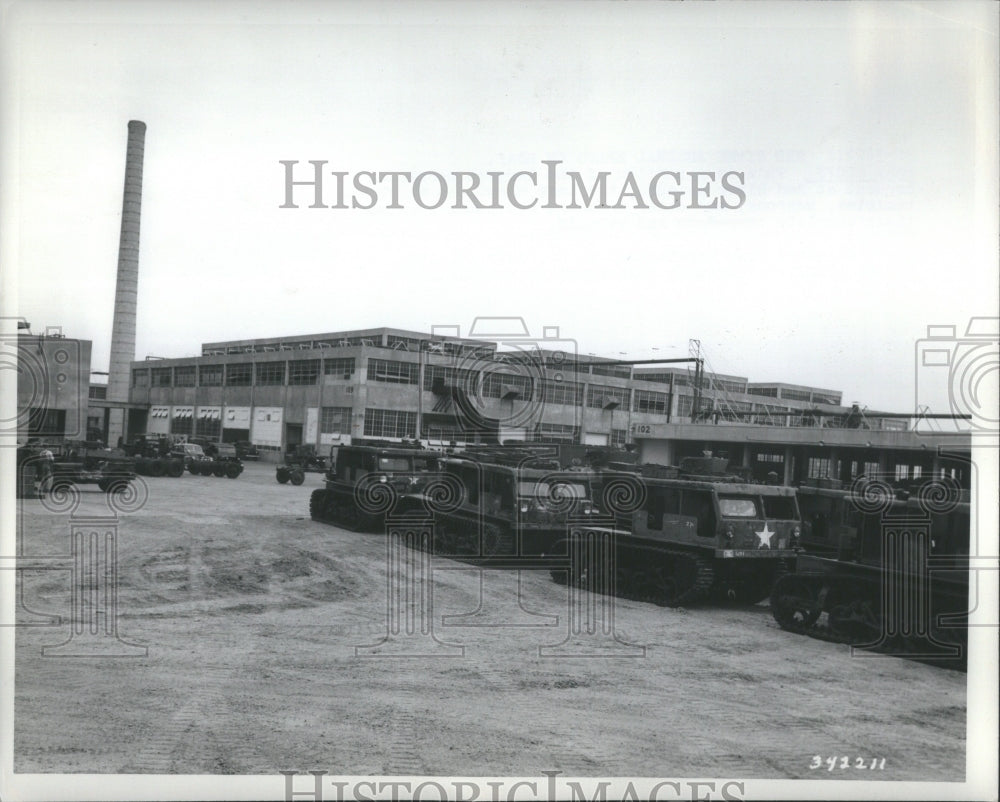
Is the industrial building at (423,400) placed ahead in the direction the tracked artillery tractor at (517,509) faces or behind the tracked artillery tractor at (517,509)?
behind

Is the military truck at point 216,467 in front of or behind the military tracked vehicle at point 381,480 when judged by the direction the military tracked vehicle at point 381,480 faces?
behind

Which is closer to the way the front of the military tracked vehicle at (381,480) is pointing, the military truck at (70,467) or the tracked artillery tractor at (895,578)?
the tracked artillery tractor

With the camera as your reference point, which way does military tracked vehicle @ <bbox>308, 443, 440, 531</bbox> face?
facing the viewer and to the right of the viewer

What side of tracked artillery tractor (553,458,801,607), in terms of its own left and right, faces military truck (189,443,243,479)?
back

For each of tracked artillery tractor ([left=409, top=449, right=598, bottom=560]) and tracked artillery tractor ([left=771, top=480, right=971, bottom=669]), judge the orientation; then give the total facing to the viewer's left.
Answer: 0

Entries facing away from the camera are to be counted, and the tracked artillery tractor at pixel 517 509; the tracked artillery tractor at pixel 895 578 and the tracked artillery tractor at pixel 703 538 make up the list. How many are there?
0

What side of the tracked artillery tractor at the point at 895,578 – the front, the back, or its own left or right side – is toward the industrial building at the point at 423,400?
back

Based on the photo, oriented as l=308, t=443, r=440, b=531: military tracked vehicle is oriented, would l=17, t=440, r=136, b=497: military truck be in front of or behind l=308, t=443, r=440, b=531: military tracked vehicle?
behind

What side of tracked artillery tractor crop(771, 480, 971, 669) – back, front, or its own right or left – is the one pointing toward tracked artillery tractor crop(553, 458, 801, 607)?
back

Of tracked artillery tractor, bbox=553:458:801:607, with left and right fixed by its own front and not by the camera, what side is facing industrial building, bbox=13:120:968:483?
back

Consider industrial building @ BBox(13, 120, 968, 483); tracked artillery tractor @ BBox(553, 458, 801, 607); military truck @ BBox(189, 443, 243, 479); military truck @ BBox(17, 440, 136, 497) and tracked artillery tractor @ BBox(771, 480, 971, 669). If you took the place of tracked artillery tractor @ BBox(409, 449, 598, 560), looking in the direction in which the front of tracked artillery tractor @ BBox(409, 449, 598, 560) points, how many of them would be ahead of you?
2

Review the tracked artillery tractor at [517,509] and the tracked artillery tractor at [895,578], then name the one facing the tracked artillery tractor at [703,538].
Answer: the tracked artillery tractor at [517,509]

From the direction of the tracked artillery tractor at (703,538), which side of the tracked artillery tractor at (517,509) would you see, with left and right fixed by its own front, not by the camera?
front

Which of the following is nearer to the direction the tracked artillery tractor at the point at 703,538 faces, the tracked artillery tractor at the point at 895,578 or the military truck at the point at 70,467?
the tracked artillery tractor
